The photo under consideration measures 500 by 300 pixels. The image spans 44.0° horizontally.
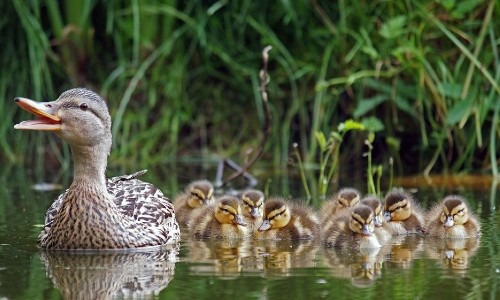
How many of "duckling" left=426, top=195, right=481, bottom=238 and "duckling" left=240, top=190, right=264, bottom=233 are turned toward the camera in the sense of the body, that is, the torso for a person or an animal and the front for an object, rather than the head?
2

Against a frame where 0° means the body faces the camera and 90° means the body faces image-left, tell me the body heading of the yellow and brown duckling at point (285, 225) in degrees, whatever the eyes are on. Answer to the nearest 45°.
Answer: approximately 45°

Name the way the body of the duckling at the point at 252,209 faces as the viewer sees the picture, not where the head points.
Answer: toward the camera

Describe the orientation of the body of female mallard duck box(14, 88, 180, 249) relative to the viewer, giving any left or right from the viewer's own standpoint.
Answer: facing the viewer and to the left of the viewer

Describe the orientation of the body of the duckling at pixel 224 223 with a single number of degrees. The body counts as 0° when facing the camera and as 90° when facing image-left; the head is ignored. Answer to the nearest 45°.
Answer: approximately 315°

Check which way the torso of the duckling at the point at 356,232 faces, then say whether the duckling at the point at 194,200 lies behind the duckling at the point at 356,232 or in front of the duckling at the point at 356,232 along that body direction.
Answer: behind

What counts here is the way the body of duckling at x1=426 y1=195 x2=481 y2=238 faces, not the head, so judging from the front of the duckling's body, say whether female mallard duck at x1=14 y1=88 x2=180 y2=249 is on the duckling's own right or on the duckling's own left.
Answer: on the duckling's own right

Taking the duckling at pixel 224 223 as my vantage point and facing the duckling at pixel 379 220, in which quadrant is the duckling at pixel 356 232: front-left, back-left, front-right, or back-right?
front-right
